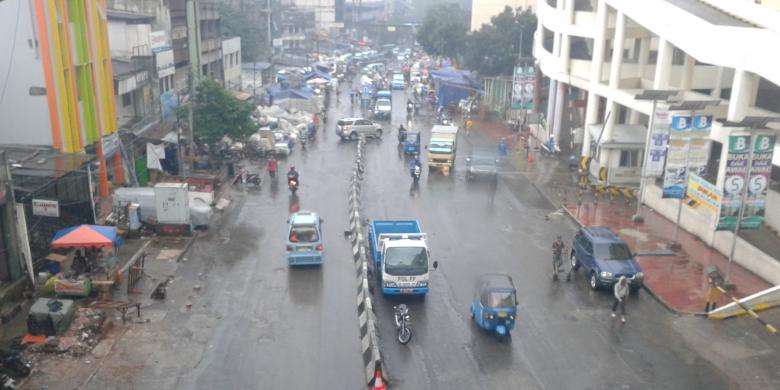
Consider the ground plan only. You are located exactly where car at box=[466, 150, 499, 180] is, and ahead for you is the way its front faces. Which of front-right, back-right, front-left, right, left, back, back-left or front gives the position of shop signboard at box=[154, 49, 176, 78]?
right

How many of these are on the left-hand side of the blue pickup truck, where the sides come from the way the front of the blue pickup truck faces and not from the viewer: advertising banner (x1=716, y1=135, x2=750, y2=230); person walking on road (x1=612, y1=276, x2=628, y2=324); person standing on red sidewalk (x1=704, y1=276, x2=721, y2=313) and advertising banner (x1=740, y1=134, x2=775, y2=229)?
4

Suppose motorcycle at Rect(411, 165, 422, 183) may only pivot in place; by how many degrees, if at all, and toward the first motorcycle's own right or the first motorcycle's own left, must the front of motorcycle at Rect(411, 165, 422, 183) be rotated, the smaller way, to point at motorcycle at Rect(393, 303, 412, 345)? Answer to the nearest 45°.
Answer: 0° — it already faces it

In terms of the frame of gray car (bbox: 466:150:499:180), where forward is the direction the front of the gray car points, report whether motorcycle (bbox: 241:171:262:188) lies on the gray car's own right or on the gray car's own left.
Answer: on the gray car's own right

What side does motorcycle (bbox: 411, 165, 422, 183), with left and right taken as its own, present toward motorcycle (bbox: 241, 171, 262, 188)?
right

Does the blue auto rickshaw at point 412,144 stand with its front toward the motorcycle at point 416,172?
yes

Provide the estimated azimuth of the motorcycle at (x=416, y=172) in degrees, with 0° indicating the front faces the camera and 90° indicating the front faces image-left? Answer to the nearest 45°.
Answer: approximately 0°

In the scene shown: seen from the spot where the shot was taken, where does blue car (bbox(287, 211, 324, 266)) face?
facing away from the viewer

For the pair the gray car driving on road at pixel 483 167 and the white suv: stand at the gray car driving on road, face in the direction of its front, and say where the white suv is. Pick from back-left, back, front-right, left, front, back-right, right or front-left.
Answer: back-right

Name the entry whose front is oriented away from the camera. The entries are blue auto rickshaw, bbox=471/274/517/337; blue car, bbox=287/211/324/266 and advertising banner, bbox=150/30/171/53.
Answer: blue car, bbox=287/211/324/266

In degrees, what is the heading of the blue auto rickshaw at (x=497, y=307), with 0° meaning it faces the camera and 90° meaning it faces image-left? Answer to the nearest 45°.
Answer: approximately 0°
